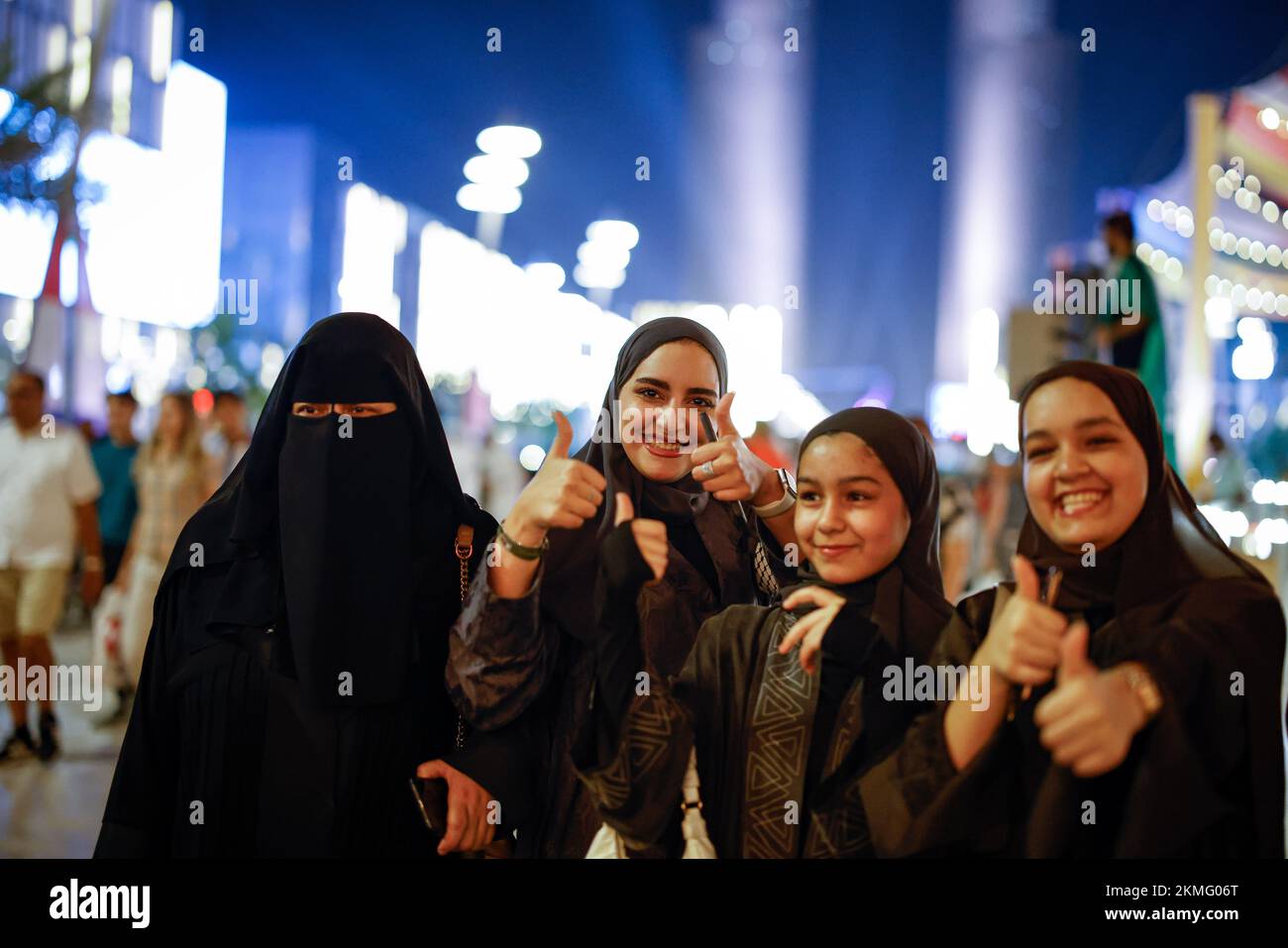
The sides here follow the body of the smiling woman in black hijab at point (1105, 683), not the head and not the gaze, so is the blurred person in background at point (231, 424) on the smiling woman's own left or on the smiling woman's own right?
on the smiling woman's own right

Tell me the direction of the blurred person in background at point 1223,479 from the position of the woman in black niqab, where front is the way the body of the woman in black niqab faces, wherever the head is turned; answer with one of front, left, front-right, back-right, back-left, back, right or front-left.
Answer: back-left

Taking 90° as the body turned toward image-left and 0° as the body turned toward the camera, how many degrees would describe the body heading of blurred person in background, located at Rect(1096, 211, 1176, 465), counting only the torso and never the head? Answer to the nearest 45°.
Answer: approximately 90°

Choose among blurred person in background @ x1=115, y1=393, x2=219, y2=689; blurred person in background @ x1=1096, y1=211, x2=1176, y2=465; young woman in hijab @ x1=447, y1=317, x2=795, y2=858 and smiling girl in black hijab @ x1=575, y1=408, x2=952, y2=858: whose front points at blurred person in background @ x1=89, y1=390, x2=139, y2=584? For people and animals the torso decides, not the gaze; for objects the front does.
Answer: blurred person in background @ x1=1096, y1=211, x2=1176, y2=465

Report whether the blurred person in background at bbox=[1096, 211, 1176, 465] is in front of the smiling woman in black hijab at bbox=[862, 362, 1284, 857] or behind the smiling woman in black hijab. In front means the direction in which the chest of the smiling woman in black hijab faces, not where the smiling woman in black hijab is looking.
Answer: behind
